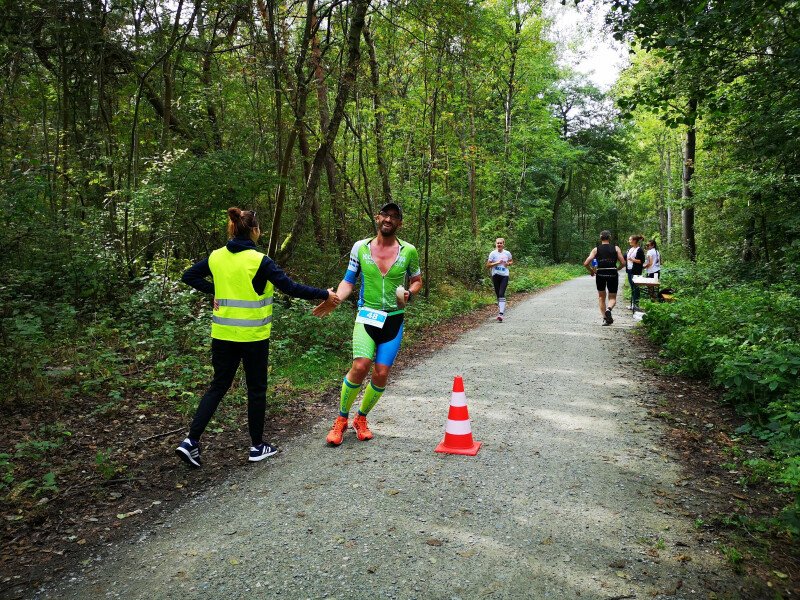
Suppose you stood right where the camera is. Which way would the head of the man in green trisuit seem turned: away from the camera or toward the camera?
toward the camera

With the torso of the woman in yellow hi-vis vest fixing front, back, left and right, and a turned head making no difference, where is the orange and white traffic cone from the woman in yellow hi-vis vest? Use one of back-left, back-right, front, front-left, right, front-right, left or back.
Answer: front-right

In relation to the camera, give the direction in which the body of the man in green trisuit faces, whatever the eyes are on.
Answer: toward the camera

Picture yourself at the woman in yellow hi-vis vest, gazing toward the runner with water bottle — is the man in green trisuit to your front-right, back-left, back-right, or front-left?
front-right

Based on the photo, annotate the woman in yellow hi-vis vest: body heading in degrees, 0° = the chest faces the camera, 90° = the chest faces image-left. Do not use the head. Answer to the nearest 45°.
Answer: approximately 225°

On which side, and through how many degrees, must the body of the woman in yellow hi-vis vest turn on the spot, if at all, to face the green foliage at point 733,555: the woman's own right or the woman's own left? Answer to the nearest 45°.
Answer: approximately 90° to the woman's own right

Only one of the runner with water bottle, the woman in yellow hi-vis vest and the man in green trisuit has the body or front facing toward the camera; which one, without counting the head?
the man in green trisuit

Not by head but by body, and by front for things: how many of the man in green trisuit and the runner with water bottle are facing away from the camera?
1

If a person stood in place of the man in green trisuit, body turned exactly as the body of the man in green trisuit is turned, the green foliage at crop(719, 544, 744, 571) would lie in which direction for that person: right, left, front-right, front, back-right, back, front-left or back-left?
front-left
